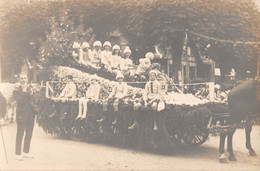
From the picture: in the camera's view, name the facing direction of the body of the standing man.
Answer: toward the camera

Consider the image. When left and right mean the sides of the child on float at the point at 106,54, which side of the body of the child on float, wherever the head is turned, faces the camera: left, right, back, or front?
front

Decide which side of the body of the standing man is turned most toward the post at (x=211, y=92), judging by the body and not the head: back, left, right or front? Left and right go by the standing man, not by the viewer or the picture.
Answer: left

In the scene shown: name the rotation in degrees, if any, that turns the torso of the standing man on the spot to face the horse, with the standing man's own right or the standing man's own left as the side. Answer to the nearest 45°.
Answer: approximately 90° to the standing man's own left

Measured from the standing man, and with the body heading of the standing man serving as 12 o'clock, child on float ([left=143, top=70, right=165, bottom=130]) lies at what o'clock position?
The child on float is roughly at 9 o'clock from the standing man.

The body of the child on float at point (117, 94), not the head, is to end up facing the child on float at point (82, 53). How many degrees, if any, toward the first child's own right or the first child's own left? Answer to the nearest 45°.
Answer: approximately 90° to the first child's own right

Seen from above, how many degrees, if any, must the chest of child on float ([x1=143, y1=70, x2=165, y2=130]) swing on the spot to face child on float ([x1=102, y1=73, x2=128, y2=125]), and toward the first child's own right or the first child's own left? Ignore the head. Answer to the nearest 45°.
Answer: approximately 135° to the first child's own right

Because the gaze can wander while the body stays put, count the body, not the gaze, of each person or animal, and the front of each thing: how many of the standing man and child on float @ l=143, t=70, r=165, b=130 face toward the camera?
2

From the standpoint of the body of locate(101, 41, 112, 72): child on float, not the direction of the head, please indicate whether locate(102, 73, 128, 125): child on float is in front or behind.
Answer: in front

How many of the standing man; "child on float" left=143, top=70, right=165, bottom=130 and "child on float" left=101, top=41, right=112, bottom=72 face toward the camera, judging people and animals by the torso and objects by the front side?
3

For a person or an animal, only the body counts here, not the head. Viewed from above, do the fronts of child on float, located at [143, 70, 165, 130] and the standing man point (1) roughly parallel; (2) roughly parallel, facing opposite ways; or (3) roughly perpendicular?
roughly parallel

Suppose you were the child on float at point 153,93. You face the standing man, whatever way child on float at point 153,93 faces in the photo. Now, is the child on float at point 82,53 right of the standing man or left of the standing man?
right
